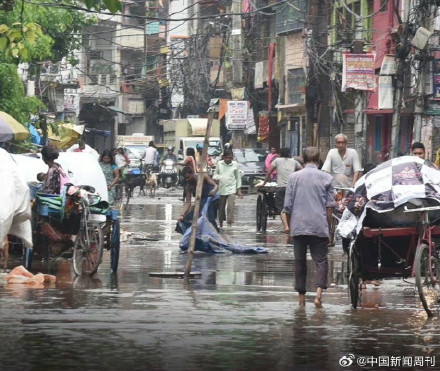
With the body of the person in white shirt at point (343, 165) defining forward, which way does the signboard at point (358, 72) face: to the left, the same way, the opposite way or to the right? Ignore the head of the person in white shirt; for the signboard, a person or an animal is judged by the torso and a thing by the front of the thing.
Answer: the same way

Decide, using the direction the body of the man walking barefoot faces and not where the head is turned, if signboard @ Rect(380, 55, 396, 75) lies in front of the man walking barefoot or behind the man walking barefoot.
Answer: in front

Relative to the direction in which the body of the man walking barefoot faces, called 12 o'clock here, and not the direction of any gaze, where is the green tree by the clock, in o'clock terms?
The green tree is roughly at 11 o'clock from the man walking barefoot.

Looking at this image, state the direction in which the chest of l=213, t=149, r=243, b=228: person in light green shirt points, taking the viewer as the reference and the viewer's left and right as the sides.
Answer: facing the viewer

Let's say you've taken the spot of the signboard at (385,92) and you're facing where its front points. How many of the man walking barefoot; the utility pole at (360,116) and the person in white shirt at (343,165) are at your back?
0

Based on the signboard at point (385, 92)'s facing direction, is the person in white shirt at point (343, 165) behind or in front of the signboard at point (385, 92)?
in front

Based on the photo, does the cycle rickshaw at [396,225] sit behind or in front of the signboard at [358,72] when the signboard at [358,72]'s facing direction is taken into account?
in front

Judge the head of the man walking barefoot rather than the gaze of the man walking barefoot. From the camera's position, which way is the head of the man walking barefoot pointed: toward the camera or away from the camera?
away from the camera

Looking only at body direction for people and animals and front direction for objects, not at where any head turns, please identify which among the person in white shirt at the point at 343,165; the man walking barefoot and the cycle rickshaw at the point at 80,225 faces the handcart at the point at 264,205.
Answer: the man walking barefoot

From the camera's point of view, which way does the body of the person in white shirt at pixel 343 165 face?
toward the camera

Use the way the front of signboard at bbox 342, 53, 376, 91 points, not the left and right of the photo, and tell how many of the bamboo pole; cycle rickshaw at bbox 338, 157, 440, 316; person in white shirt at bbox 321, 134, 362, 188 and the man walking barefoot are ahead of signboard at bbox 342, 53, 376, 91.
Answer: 4

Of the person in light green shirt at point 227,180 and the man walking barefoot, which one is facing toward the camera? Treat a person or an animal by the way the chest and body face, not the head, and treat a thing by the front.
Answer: the person in light green shirt

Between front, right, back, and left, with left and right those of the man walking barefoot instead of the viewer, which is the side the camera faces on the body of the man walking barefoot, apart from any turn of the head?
back

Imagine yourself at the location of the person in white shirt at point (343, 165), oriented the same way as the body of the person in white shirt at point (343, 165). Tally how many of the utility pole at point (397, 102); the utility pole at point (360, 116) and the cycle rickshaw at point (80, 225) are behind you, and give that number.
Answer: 2

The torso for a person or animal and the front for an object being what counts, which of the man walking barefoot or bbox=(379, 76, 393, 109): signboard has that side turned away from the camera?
the man walking barefoot
